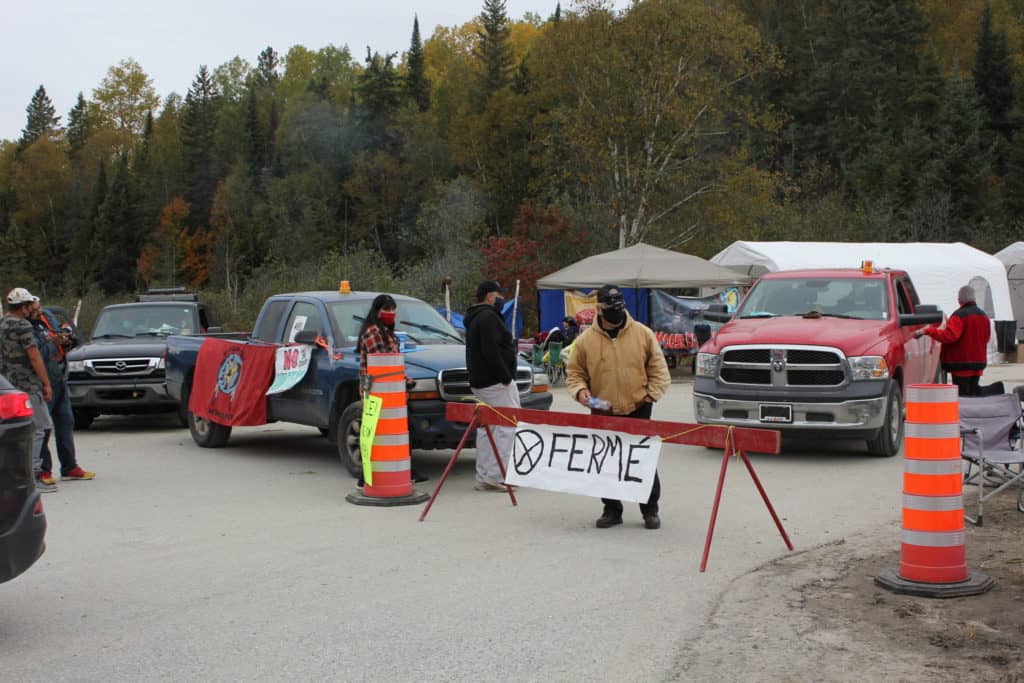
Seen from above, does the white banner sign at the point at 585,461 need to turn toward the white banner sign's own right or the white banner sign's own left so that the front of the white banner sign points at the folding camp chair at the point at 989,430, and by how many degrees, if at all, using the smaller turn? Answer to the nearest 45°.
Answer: approximately 90° to the white banner sign's own left

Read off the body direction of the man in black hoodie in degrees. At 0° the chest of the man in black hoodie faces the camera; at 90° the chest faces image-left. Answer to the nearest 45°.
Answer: approximately 270°

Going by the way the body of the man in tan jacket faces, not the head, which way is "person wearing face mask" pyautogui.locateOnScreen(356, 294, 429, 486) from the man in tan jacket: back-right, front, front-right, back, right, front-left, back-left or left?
back-right

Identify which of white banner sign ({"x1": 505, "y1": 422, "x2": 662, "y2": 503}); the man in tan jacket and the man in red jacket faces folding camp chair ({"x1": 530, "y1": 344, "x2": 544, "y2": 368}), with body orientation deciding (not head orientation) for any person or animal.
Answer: the man in red jacket

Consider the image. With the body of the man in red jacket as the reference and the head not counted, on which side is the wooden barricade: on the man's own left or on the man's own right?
on the man's own left

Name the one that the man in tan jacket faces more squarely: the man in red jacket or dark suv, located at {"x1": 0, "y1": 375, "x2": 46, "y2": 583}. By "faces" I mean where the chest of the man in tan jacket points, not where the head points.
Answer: the dark suv

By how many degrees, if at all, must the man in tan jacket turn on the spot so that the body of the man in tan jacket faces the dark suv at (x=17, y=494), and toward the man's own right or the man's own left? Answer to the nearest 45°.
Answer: approximately 45° to the man's own right

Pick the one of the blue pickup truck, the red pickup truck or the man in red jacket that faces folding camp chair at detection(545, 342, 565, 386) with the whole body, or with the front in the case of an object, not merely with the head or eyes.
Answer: the man in red jacket

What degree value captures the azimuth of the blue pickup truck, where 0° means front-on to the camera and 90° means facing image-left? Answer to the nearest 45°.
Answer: approximately 315°

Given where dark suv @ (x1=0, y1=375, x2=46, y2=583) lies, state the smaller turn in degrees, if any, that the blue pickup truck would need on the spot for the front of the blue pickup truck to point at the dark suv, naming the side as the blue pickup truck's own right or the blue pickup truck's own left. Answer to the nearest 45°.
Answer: approximately 45° to the blue pickup truck's own right

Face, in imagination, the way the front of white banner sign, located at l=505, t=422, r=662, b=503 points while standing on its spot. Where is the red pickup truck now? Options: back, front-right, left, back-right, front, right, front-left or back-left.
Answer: back-left

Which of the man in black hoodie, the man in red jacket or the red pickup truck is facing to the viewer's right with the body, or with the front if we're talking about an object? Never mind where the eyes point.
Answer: the man in black hoodie
